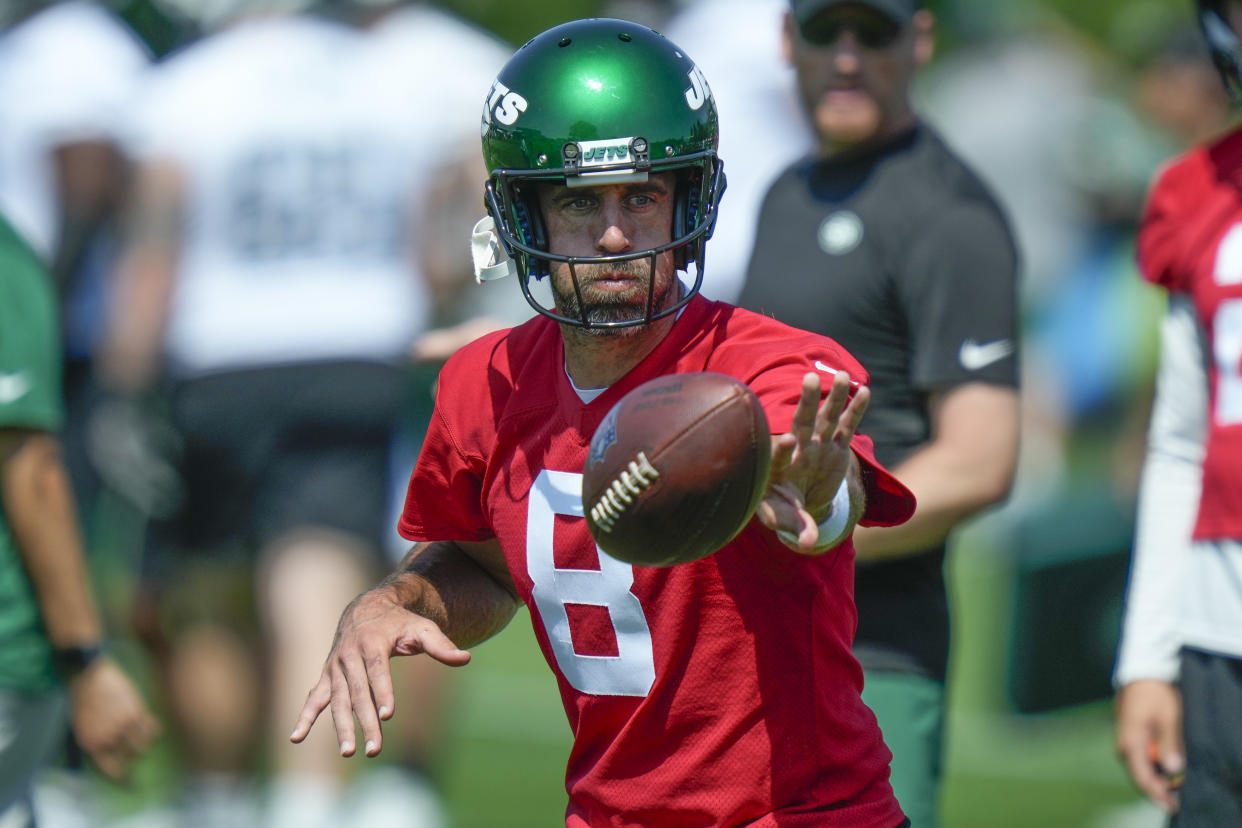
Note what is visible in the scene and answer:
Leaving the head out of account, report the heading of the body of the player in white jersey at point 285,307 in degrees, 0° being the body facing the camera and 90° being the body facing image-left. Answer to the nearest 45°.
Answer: approximately 180°

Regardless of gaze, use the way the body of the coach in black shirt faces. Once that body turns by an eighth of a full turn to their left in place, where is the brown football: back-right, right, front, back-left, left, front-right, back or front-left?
front

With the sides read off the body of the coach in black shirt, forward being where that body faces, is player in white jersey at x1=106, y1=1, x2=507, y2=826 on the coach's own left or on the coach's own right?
on the coach's own right

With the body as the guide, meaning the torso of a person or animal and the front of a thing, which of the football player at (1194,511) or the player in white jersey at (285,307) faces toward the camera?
the football player

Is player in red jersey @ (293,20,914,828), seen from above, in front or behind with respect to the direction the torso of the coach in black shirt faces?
in front

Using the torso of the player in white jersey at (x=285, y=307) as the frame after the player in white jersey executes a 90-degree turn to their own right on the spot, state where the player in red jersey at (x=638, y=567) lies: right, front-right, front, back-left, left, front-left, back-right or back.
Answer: right

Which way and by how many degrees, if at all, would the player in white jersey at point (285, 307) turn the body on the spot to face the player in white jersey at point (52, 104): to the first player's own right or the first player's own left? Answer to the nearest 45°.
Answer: approximately 45° to the first player's own left

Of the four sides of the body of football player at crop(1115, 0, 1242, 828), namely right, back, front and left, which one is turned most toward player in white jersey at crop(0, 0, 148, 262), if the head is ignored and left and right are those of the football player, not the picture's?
right

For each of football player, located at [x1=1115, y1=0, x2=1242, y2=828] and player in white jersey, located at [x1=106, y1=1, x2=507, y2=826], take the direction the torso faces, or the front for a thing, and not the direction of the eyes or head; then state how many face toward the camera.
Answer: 1

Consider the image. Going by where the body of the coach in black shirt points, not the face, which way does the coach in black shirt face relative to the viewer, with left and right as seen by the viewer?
facing the viewer and to the left of the viewer

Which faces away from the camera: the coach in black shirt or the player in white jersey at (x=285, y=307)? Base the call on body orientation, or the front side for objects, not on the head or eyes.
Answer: the player in white jersey

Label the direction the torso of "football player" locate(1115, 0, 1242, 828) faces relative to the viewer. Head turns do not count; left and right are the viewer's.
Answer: facing the viewer
